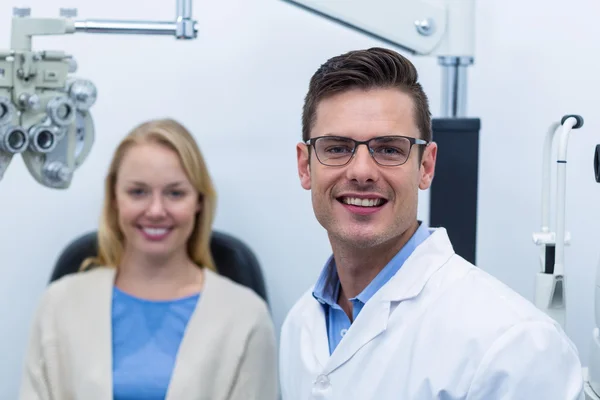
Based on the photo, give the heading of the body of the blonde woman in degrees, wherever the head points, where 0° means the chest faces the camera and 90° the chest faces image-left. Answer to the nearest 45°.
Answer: approximately 0°

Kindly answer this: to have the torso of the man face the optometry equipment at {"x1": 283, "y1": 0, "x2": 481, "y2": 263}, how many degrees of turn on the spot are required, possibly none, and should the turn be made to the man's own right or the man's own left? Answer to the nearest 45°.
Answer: approximately 135° to the man's own right

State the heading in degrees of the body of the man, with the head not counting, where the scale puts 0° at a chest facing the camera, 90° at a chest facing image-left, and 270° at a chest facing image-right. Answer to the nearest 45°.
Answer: approximately 45°

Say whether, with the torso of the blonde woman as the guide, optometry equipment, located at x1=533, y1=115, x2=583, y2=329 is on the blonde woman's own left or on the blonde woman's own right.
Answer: on the blonde woman's own left
